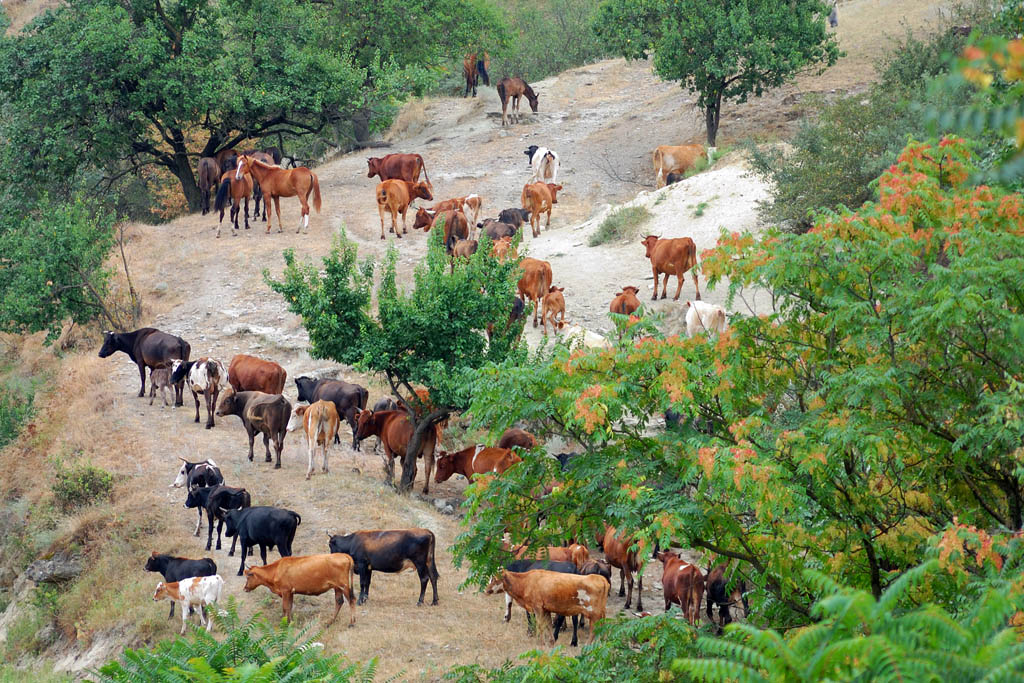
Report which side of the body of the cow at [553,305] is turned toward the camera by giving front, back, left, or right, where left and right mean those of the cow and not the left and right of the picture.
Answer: back

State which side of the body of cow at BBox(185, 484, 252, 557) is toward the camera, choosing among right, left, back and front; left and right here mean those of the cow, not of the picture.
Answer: left

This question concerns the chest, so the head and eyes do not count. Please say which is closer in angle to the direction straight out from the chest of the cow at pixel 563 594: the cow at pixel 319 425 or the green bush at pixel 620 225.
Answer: the cow

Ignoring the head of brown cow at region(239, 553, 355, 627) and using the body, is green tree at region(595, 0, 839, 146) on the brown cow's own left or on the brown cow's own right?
on the brown cow's own right

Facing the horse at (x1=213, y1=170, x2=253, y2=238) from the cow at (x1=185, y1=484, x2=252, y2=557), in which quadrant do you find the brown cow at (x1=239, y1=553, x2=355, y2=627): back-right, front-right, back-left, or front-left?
back-right

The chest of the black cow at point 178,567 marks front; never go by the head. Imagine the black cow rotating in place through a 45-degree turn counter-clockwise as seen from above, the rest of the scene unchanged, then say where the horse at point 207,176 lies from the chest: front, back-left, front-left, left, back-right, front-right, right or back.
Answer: back-right

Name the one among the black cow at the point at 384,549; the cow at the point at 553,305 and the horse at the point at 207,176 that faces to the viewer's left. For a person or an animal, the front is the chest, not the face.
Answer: the black cow

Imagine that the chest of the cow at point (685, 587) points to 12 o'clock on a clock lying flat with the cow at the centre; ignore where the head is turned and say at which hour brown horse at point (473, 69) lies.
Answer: The brown horse is roughly at 1 o'clock from the cow.

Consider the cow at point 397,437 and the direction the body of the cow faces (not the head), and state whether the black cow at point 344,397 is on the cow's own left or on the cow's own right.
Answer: on the cow's own right

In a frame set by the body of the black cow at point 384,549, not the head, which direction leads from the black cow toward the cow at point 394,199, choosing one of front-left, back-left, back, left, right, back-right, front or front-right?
right

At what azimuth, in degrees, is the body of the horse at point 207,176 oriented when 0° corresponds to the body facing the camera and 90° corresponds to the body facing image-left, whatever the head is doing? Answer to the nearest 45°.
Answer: approximately 180°

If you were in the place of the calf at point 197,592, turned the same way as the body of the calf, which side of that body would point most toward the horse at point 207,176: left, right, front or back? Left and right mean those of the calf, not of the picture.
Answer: right

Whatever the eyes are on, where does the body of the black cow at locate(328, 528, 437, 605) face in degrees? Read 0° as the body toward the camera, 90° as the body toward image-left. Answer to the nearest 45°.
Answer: approximately 90°

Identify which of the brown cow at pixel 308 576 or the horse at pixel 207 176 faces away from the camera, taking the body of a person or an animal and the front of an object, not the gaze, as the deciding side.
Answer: the horse

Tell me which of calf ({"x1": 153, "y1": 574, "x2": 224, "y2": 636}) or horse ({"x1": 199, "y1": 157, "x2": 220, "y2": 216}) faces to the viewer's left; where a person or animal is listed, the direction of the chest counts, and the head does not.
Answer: the calf

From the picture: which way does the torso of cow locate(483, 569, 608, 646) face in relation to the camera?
to the viewer's left

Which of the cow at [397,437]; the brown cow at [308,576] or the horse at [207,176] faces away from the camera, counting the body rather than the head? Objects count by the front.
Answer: the horse

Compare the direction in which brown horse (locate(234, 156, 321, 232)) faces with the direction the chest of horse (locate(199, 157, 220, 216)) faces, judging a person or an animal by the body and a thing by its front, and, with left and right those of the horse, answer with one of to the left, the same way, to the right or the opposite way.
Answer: to the left
